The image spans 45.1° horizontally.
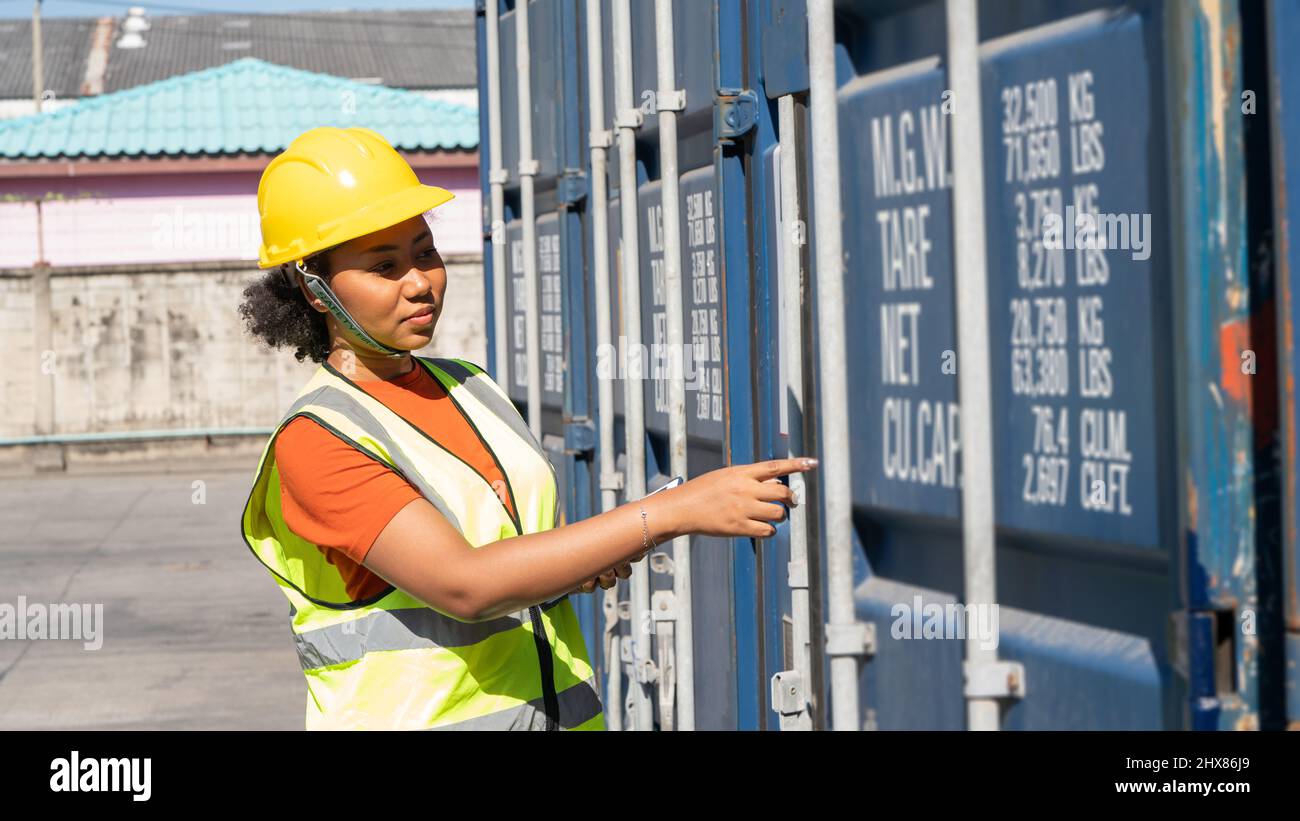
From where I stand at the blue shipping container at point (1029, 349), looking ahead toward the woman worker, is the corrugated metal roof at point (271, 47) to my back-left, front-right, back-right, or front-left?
front-right

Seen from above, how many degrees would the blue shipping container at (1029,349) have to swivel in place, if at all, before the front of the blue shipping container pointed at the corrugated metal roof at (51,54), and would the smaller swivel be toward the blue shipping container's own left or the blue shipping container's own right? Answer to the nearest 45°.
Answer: approximately 90° to the blue shipping container's own right

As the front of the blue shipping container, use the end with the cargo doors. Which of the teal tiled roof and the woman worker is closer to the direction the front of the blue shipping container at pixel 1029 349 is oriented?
the woman worker

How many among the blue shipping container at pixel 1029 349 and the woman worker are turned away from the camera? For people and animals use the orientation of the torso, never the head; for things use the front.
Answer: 0

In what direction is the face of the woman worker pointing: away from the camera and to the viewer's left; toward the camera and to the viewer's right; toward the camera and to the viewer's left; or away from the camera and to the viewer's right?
toward the camera and to the viewer's right

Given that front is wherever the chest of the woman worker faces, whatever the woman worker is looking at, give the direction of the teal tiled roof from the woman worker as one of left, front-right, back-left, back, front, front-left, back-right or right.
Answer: back-left

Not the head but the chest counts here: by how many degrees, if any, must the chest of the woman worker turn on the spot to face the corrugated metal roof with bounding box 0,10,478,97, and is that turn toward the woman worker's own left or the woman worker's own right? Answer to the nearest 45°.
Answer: approximately 135° to the woman worker's own left

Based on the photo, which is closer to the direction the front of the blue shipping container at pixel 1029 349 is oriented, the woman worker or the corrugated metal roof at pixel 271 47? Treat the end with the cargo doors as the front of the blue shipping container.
the woman worker

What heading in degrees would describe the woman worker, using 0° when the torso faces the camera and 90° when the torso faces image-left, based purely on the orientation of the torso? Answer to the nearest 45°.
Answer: approximately 315°

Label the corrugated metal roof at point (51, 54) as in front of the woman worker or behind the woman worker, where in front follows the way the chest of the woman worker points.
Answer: behind

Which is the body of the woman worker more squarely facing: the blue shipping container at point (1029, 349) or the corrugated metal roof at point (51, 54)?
the blue shipping container
